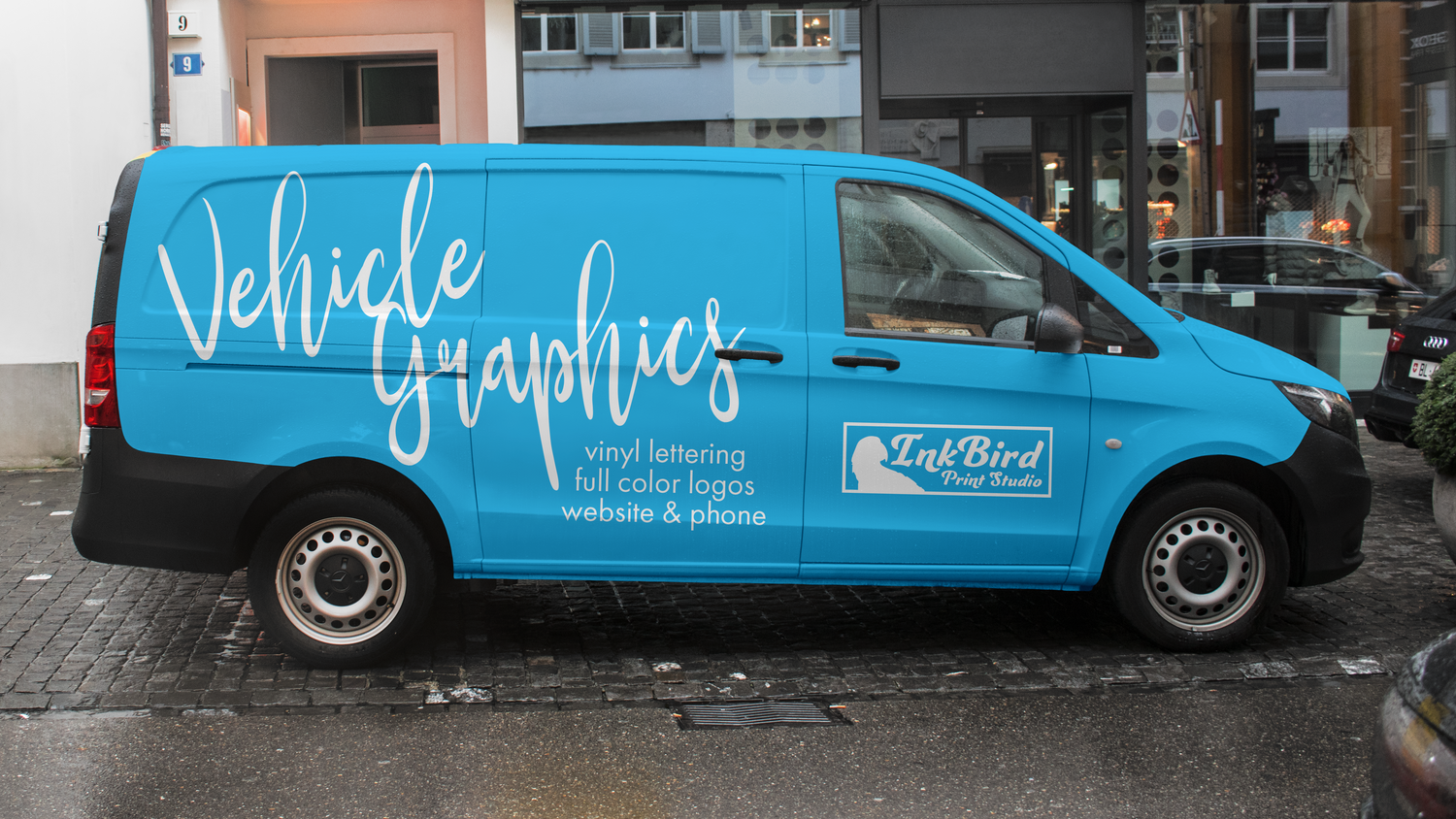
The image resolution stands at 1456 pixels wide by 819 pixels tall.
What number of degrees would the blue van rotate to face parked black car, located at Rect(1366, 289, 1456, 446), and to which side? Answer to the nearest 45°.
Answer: approximately 45° to its left

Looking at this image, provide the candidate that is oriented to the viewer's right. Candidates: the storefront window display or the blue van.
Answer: the blue van

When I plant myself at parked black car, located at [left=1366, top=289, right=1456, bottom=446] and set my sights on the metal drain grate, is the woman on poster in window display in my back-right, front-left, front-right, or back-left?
back-right

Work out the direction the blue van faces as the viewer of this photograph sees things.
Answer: facing to the right of the viewer

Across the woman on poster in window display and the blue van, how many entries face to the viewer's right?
1

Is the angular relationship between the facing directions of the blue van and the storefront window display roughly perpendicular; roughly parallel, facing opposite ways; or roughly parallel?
roughly perpendicular

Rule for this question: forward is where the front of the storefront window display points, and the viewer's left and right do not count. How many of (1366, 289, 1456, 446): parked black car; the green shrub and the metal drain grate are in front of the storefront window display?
3

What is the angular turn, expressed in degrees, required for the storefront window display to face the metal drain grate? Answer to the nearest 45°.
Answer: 0° — it already faces it

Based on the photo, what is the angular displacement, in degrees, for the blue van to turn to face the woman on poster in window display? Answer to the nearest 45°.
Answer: approximately 45° to its left

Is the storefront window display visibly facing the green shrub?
yes
